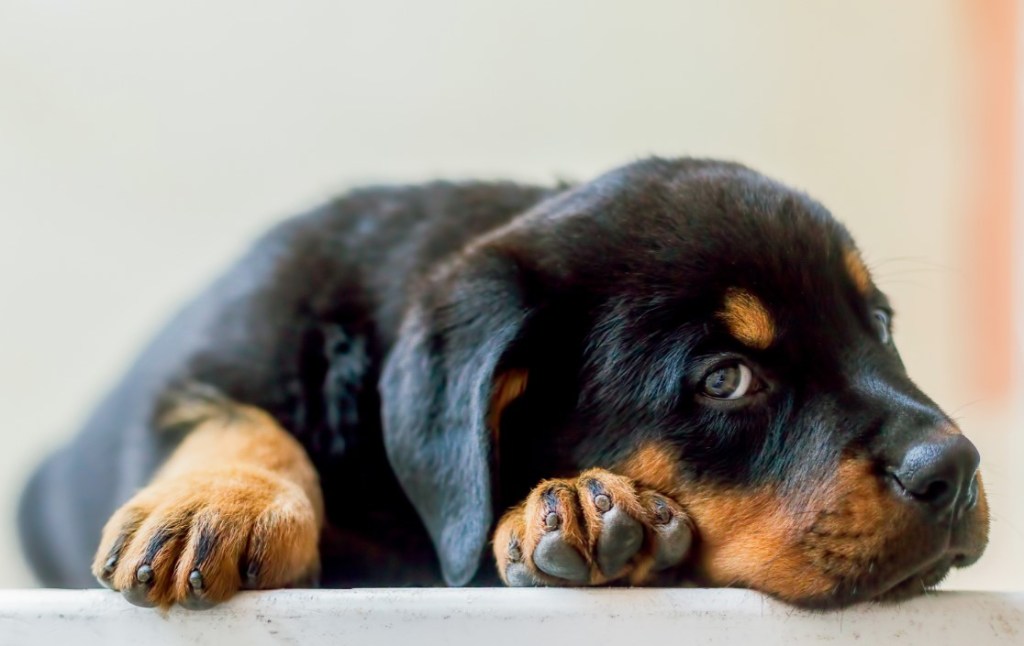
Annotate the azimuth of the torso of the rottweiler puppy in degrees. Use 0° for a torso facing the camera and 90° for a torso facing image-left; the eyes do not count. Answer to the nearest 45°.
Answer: approximately 315°
